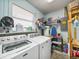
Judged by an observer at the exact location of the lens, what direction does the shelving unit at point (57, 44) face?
facing the viewer and to the left of the viewer

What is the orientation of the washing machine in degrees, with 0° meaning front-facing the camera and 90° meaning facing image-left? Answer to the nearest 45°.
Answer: approximately 315°

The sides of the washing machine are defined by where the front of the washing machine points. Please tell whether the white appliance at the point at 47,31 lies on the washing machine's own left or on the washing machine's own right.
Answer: on the washing machine's own left

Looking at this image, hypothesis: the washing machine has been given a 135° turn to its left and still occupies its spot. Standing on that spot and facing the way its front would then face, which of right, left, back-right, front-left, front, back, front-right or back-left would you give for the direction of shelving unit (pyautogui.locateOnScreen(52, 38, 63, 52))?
front-right
